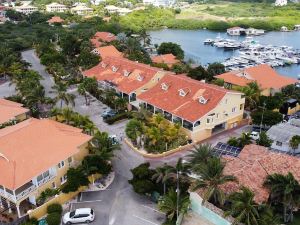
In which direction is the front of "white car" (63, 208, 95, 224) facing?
to the viewer's left

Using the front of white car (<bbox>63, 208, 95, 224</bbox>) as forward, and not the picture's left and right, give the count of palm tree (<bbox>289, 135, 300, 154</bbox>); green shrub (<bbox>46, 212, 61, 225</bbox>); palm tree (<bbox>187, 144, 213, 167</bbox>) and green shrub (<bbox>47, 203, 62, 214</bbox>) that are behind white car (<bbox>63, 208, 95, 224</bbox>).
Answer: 2

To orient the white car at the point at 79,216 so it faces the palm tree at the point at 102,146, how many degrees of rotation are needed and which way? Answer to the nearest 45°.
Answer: approximately 90° to its right

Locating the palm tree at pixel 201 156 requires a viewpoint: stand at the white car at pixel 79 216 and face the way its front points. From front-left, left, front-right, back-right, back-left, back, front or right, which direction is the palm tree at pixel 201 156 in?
back

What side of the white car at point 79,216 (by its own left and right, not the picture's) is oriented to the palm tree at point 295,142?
back

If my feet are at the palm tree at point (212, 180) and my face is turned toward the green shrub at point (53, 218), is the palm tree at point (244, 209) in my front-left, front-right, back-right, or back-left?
back-left

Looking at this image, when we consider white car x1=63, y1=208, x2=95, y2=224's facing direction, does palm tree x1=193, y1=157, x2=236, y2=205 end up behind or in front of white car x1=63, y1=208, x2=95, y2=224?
behind

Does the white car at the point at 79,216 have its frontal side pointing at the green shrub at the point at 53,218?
yes

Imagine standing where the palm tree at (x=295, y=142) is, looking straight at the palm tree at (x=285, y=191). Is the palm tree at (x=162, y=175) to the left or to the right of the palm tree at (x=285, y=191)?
right
